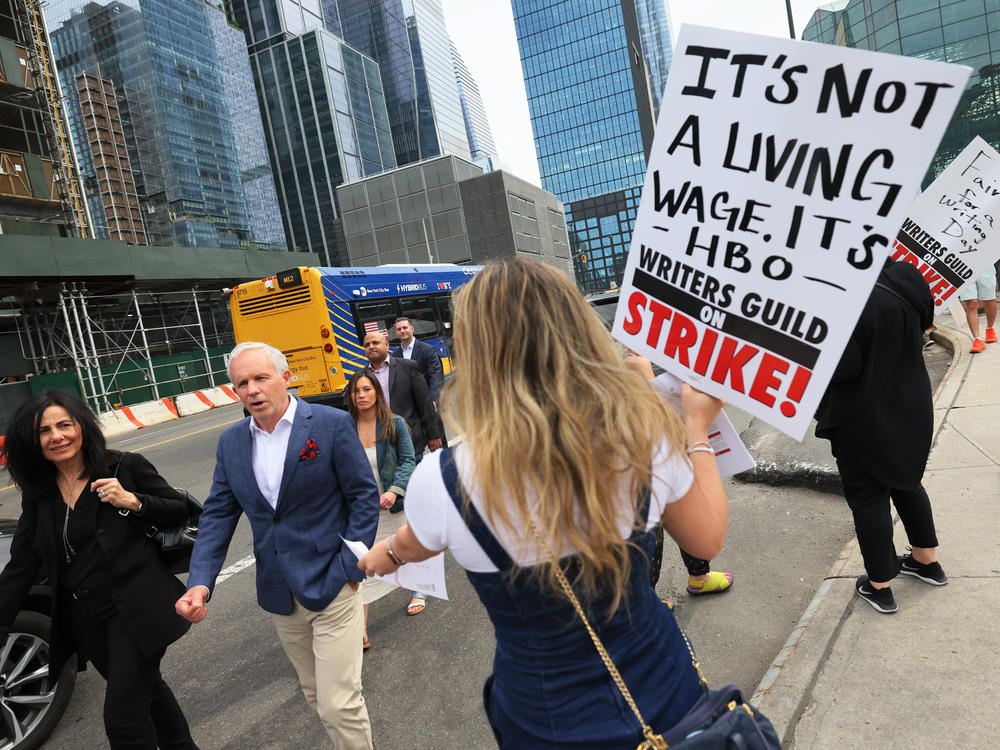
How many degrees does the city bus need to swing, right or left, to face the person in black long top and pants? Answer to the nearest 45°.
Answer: approximately 135° to its right

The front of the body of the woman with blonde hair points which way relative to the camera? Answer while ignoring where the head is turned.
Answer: away from the camera

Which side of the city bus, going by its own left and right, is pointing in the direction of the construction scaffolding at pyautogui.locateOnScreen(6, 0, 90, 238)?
left

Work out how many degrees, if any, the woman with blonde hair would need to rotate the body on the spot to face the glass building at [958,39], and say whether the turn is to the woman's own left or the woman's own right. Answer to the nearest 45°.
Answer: approximately 45° to the woman's own right

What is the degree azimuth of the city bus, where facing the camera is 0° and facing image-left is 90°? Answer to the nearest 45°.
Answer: approximately 225°
